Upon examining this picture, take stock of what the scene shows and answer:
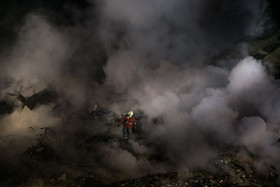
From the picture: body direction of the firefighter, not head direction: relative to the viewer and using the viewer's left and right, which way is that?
facing the viewer and to the left of the viewer
